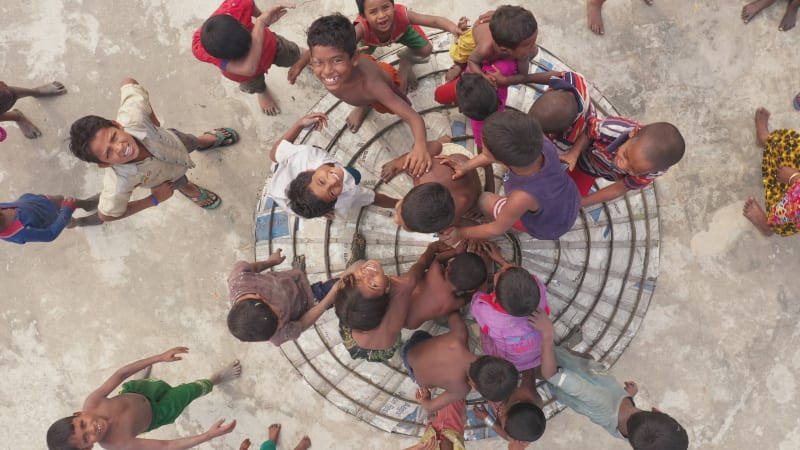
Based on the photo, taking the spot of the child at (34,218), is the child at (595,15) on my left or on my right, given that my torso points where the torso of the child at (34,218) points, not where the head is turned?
on my left

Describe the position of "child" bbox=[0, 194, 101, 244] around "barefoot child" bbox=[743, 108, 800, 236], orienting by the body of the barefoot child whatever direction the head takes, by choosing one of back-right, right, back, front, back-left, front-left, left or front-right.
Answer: front-left

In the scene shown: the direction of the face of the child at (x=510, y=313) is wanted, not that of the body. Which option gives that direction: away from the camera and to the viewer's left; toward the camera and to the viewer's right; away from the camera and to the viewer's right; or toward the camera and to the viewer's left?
away from the camera and to the viewer's left

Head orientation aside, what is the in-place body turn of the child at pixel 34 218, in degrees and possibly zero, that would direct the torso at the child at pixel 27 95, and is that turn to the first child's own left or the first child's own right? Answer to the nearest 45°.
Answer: approximately 90° to the first child's own left

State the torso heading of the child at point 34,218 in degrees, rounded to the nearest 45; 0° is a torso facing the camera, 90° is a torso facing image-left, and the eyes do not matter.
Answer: approximately 0°

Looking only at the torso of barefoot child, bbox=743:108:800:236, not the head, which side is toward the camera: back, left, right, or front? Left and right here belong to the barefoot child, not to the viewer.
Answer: left

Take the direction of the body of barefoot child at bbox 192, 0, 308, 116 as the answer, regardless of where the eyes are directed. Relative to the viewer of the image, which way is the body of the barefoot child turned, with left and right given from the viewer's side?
facing the viewer and to the right of the viewer

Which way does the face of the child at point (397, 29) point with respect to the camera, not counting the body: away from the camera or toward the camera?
toward the camera

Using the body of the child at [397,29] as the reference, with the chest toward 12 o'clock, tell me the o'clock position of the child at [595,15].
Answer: the child at [595,15] is roughly at 8 o'clock from the child at [397,29].
